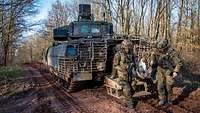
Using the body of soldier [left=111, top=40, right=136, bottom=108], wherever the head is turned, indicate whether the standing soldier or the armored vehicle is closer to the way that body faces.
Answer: the standing soldier

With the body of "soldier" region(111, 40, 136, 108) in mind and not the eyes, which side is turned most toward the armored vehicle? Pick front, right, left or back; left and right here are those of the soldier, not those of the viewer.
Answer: back

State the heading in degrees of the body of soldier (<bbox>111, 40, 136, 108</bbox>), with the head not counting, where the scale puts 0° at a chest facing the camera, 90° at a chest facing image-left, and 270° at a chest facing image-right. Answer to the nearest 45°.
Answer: approximately 315°

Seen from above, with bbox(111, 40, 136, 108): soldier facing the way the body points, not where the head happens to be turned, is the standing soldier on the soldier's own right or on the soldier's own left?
on the soldier's own left
